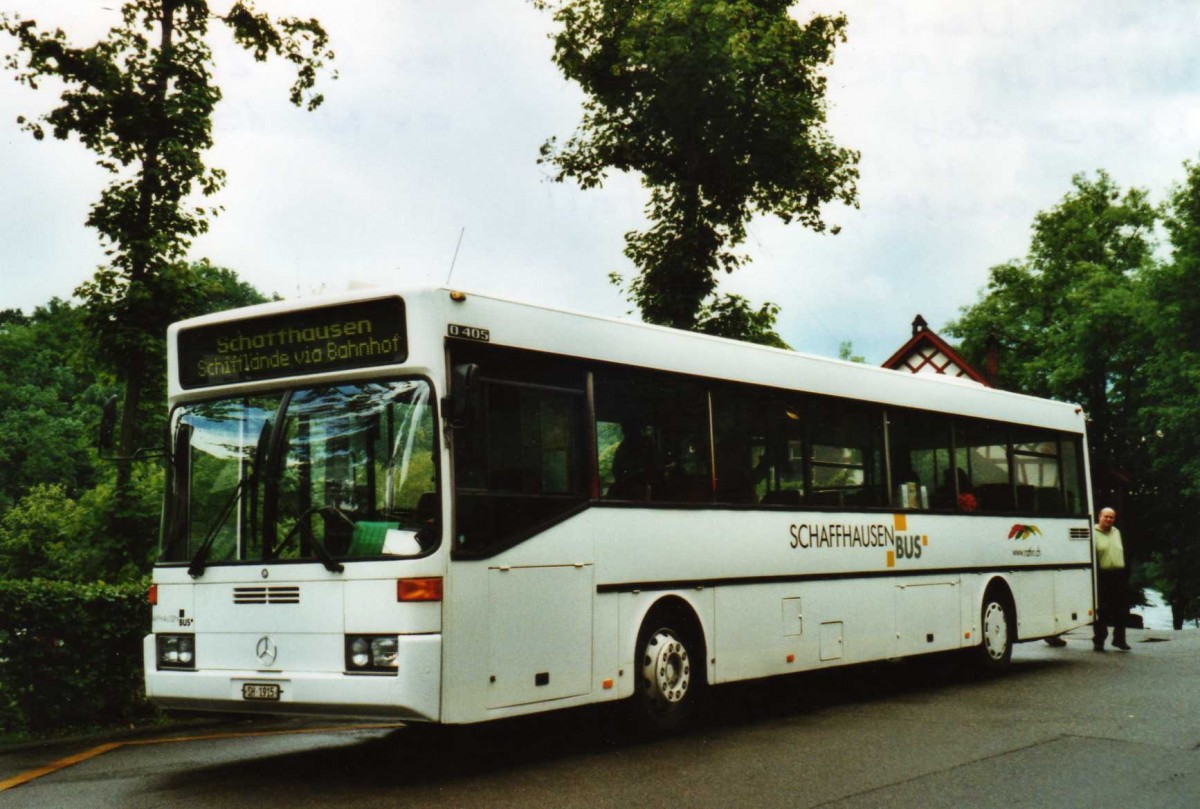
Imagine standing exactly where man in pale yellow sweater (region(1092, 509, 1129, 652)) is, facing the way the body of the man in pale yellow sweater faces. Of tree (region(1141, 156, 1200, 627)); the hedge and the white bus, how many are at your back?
1

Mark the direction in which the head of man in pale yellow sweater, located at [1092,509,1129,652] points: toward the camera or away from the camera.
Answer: toward the camera

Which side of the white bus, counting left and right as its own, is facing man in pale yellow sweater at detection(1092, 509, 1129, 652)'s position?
back

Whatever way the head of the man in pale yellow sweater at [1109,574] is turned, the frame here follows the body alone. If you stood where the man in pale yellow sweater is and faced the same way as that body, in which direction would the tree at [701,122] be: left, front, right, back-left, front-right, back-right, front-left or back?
back-right

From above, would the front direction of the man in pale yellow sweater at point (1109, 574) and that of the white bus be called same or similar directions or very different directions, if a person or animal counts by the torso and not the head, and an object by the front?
same or similar directions

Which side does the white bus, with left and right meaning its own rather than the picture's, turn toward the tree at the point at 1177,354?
back

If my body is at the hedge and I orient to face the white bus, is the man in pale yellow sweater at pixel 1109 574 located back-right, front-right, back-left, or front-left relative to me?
front-left

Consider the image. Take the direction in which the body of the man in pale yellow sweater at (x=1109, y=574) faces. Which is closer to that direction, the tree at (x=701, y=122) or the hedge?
the hedge

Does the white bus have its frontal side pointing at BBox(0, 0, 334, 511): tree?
no

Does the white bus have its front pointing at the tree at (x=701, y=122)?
no

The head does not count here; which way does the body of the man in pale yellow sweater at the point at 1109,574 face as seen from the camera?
toward the camera

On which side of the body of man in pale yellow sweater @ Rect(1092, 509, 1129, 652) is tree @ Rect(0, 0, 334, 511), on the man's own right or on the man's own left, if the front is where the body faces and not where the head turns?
on the man's own right

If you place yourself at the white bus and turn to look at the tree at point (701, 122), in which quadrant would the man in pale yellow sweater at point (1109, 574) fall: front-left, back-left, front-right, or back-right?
front-right

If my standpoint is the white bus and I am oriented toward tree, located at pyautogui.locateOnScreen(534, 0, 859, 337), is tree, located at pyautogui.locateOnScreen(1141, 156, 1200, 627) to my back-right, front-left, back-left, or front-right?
front-right

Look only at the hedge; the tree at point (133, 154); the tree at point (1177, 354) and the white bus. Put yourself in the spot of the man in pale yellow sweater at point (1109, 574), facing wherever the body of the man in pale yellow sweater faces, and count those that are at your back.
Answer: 1

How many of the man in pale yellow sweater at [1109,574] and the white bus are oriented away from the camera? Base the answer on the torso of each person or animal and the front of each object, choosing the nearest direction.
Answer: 0

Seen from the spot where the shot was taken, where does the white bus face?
facing the viewer and to the left of the viewer
